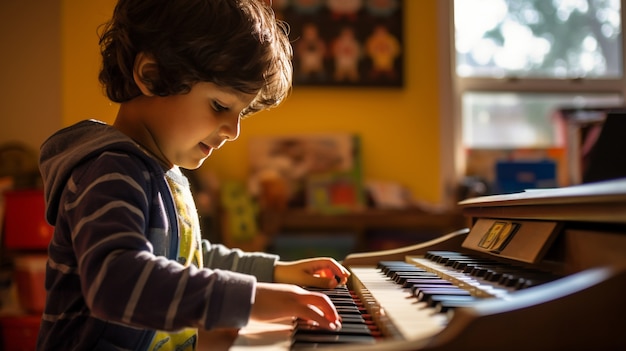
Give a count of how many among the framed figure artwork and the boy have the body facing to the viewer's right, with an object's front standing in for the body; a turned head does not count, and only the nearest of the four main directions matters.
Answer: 1

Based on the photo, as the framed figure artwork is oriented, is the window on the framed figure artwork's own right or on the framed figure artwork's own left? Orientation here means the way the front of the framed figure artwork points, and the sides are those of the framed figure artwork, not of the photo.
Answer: on the framed figure artwork's own left

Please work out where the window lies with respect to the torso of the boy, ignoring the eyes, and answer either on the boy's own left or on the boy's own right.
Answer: on the boy's own left

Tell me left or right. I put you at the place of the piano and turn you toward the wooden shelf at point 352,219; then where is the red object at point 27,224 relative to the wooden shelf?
left

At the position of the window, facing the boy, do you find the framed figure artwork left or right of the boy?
right

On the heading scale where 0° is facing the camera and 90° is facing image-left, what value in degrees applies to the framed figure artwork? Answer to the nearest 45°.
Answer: approximately 0°

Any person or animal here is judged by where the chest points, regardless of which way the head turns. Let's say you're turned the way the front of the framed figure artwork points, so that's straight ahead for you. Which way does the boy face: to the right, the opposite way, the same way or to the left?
to the left

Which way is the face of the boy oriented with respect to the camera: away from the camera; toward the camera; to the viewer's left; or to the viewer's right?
to the viewer's right

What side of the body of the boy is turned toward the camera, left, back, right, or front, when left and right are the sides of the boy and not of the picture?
right
